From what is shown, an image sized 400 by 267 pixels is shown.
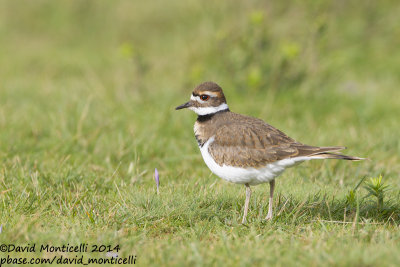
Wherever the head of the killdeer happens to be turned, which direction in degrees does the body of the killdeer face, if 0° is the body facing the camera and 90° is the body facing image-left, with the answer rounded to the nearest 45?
approximately 90°
